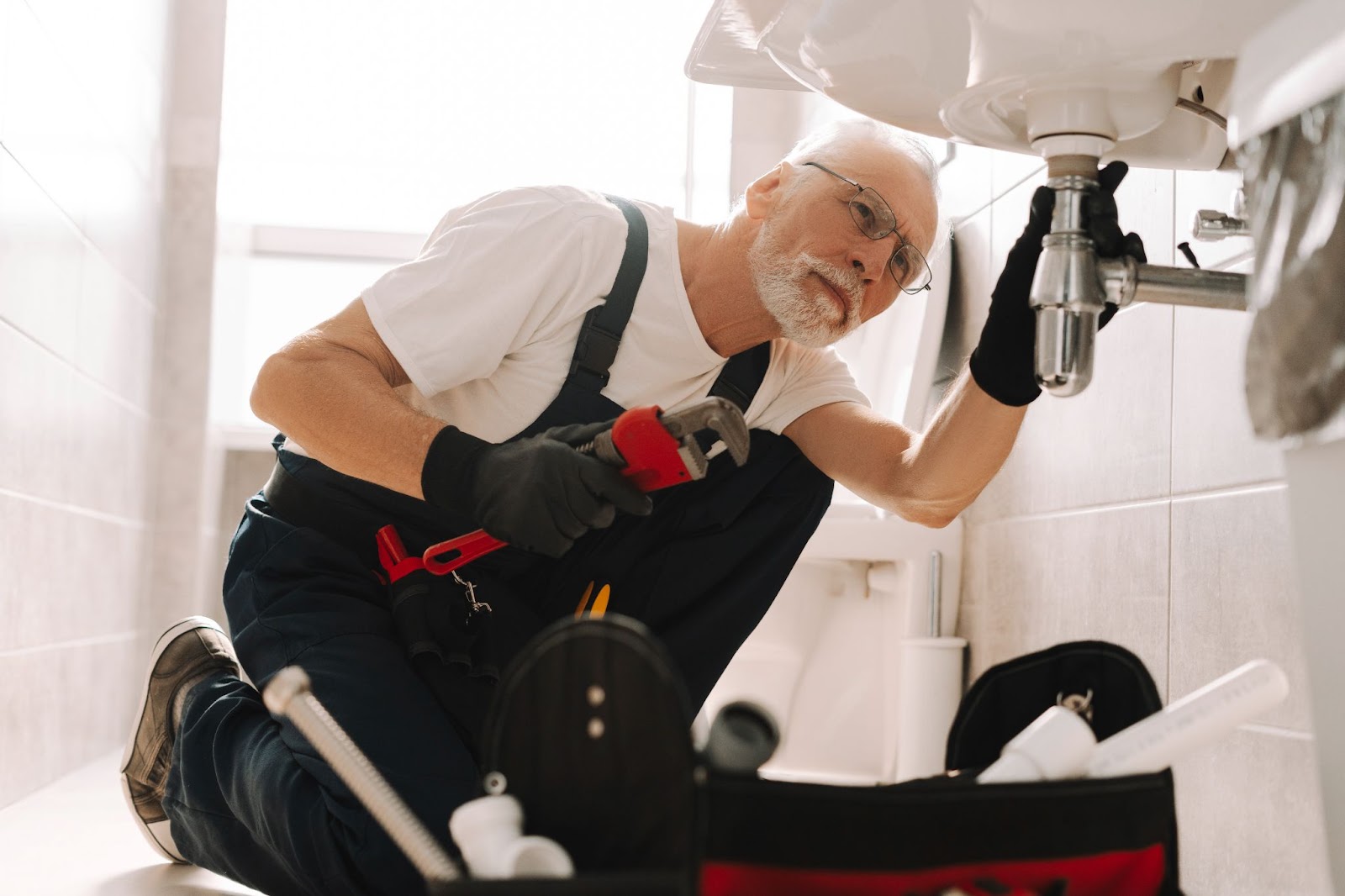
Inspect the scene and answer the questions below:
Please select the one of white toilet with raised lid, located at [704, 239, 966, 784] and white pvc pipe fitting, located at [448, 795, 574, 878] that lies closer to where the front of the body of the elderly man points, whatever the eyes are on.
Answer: the white pvc pipe fitting

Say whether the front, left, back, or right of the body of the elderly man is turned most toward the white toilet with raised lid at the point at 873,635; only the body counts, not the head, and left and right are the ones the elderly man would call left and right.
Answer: left

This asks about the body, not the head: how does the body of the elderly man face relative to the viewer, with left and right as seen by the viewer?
facing the viewer and to the right of the viewer

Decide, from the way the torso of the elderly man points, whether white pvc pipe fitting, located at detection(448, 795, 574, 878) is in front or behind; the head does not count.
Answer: in front

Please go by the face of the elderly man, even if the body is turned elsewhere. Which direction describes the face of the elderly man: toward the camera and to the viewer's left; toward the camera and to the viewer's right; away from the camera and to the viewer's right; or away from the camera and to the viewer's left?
toward the camera and to the viewer's right

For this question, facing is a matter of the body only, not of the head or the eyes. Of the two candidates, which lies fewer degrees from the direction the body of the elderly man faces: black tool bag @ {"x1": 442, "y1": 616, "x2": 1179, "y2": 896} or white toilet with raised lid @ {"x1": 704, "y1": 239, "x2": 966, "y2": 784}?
the black tool bag

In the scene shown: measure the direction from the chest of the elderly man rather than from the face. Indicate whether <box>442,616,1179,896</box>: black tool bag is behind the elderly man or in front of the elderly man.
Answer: in front
